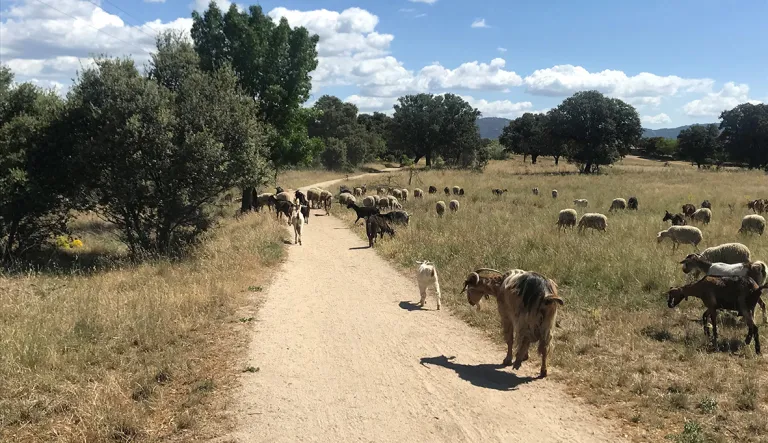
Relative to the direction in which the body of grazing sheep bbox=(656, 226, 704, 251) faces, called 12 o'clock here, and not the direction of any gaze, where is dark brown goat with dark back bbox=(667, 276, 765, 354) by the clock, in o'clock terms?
The dark brown goat with dark back is roughly at 9 o'clock from the grazing sheep.

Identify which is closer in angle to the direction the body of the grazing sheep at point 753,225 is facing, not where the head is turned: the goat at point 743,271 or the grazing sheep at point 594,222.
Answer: the grazing sheep

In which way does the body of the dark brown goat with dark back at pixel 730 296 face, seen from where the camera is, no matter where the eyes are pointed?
to the viewer's left

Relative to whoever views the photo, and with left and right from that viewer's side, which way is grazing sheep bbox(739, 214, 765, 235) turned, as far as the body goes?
facing to the left of the viewer

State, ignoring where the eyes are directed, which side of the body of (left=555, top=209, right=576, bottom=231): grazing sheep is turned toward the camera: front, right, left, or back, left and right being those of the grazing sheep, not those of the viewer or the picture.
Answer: left

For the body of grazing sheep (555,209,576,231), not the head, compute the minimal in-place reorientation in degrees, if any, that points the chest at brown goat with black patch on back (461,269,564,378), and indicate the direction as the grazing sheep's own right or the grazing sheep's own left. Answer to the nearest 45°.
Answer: approximately 90° to the grazing sheep's own left

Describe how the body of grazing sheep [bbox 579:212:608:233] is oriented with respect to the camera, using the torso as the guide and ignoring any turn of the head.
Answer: to the viewer's left

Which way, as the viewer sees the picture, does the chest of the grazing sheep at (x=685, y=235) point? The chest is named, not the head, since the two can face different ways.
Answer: to the viewer's left

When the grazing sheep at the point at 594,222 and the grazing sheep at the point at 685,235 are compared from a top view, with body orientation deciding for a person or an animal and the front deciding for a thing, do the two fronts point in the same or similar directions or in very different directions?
same or similar directions

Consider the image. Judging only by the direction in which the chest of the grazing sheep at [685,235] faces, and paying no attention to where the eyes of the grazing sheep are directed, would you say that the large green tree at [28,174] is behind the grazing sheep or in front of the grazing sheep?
in front

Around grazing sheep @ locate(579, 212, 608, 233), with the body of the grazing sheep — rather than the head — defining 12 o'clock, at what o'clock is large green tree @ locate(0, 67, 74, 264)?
The large green tree is roughly at 11 o'clock from the grazing sheep.
